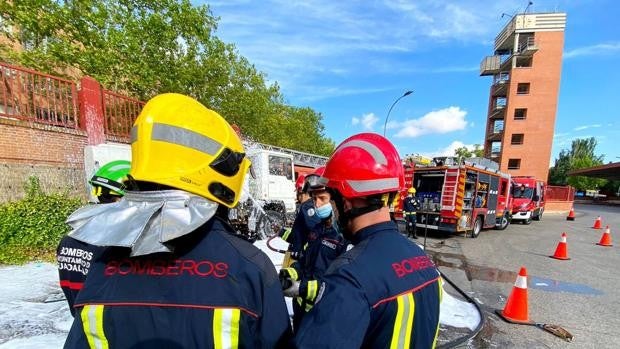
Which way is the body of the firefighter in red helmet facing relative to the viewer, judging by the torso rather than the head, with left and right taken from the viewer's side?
facing away from the viewer and to the left of the viewer

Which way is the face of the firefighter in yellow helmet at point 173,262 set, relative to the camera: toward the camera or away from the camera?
away from the camera

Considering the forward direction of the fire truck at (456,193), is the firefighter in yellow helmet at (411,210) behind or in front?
behind

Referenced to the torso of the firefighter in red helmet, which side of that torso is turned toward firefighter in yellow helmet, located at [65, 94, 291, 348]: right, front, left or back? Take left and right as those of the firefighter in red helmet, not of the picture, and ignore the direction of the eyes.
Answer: left

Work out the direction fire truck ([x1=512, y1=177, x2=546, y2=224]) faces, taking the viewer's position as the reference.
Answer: facing the viewer and to the left of the viewer

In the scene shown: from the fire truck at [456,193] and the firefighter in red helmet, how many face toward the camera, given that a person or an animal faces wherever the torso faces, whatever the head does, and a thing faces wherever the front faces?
0

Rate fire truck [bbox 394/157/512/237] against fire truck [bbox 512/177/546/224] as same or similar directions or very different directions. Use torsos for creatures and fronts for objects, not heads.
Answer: very different directions

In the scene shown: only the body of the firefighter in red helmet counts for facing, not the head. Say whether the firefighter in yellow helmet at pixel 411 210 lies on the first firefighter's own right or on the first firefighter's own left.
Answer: on the first firefighter's own right

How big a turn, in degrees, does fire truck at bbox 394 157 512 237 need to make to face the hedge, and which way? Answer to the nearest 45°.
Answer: approximately 180°

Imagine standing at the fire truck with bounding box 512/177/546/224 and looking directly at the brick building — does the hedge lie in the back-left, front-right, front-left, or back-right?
back-left

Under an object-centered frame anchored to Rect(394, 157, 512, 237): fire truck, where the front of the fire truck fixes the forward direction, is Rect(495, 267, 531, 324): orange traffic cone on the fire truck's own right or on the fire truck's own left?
on the fire truck's own right

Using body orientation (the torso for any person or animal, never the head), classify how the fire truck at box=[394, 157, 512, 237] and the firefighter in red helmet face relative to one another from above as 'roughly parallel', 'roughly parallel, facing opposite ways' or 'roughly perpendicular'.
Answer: roughly perpendicular

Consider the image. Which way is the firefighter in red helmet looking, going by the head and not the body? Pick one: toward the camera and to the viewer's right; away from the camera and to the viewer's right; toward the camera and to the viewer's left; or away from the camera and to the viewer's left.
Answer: away from the camera and to the viewer's left

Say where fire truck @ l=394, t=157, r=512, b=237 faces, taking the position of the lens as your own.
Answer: facing away from the viewer and to the right of the viewer
